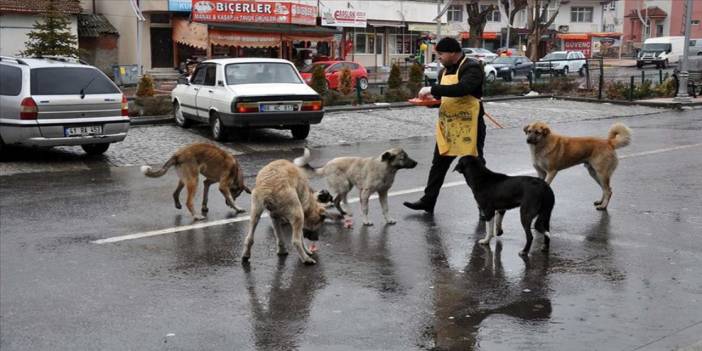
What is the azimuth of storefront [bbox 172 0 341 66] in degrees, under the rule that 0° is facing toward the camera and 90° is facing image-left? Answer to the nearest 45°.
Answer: approximately 0°

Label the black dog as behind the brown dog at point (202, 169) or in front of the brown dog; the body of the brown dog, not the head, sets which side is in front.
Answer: in front

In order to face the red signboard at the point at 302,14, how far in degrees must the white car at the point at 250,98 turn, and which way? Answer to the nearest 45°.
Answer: approximately 45° to its right

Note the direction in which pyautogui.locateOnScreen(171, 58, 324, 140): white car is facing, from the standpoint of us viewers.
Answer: facing away from the viewer and to the left of the viewer

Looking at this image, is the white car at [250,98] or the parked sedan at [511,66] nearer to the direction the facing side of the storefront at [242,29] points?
the white car

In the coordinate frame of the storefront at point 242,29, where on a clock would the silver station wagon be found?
The silver station wagon is roughly at 12 o'clock from the storefront.

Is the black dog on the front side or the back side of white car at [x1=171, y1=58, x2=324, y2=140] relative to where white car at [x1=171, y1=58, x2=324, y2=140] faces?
on the back side

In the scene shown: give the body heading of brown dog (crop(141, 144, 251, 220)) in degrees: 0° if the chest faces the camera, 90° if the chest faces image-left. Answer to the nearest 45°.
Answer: approximately 270°

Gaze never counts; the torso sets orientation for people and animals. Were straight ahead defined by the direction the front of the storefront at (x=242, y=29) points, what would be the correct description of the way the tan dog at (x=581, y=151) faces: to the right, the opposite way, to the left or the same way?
to the right

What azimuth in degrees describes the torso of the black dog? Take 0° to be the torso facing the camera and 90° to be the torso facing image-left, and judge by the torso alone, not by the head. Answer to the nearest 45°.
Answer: approximately 135°

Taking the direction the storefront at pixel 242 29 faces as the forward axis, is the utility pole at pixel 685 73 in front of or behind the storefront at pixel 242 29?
in front

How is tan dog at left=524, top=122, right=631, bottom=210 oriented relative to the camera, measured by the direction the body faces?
to the viewer's left

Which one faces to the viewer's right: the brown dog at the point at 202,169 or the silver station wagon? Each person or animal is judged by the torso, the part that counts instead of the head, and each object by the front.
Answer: the brown dog

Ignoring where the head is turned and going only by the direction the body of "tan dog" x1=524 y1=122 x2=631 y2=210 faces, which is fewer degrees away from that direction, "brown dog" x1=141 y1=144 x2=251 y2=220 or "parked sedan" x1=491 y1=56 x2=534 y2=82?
the brown dog

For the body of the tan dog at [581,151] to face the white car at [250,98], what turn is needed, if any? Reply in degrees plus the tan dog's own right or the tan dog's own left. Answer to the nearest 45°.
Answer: approximately 45° to the tan dog's own right
